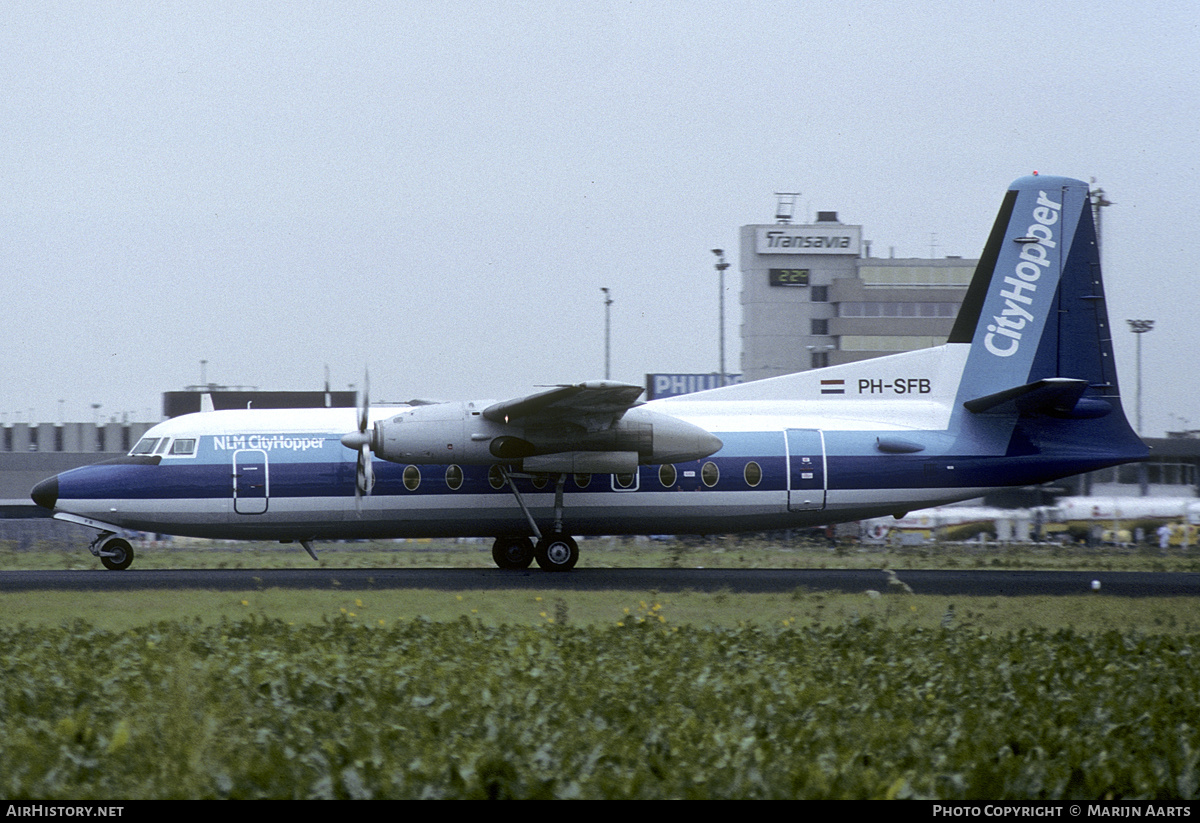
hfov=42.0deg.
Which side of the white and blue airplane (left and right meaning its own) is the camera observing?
left
